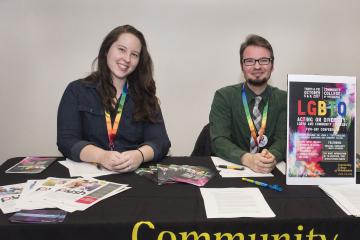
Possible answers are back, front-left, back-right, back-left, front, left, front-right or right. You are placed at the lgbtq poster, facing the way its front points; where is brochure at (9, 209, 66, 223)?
front-right

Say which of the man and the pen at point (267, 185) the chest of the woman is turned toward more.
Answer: the pen

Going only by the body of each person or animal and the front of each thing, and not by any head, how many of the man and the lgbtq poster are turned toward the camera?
2

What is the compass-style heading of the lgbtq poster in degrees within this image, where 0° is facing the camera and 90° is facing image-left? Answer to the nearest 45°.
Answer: approximately 0°

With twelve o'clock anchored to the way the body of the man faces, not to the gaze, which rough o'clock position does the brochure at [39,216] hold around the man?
The brochure is roughly at 1 o'clock from the man.

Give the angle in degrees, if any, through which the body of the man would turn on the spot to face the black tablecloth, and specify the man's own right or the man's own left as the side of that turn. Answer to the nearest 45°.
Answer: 0° — they already face it

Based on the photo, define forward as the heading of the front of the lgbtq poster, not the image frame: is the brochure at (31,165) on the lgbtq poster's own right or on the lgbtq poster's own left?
on the lgbtq poster's own right

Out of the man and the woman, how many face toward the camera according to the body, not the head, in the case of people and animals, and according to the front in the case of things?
2
